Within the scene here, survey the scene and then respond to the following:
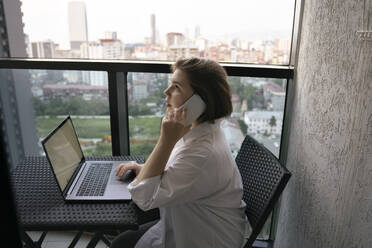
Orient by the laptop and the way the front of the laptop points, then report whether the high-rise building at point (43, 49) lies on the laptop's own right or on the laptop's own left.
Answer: on the laptop's own left

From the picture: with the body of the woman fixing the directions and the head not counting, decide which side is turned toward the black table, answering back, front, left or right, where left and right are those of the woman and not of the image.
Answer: front

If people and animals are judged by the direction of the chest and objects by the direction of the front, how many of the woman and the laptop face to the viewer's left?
1

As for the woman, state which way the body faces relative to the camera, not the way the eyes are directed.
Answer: to the viewer's left

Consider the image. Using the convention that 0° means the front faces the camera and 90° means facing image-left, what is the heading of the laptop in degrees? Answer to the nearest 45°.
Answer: approximately 270°

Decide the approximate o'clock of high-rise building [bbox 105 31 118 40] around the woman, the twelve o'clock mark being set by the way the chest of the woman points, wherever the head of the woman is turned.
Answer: The high-rise building is roughly at 2 o'clock from the woman.

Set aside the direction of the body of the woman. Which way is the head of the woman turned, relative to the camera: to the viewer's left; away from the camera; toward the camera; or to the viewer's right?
to the viewer's left

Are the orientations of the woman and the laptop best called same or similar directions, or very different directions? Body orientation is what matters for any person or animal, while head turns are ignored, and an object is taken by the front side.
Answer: very different directions

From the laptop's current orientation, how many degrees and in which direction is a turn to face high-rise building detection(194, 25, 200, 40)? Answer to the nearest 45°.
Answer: approximately 45° to its left

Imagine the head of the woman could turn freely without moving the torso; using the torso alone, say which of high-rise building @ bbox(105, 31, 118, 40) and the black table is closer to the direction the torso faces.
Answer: the black table
